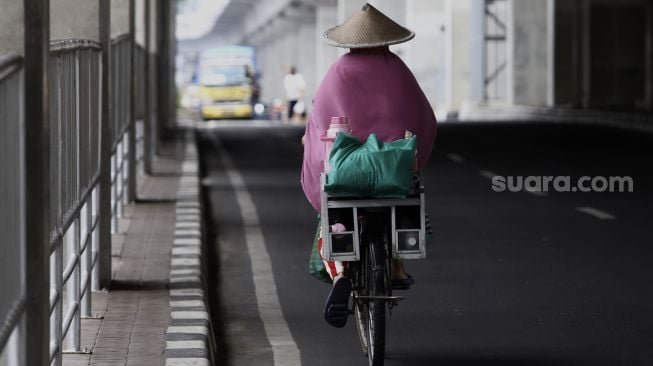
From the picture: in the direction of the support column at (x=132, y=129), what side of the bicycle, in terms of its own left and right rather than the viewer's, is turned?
front

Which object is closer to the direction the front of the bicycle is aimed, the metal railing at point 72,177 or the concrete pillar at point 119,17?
the concrete pillar

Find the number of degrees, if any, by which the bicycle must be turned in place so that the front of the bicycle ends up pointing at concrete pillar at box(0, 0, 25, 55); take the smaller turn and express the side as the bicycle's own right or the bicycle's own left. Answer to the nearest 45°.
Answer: approximately 135° to the bicycle's own left

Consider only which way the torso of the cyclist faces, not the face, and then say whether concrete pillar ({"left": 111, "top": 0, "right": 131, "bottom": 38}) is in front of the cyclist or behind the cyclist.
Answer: in front

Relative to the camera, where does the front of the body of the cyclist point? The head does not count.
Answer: away from the camera

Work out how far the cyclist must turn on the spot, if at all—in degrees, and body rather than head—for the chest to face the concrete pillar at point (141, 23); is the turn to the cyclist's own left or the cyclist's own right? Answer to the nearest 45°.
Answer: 0° — they already face it

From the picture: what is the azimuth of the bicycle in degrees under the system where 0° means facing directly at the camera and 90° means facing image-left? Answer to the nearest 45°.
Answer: approximately 180°

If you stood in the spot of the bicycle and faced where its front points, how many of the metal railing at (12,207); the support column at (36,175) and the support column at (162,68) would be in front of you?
1

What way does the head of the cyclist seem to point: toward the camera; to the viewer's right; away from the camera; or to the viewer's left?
away from the camera
